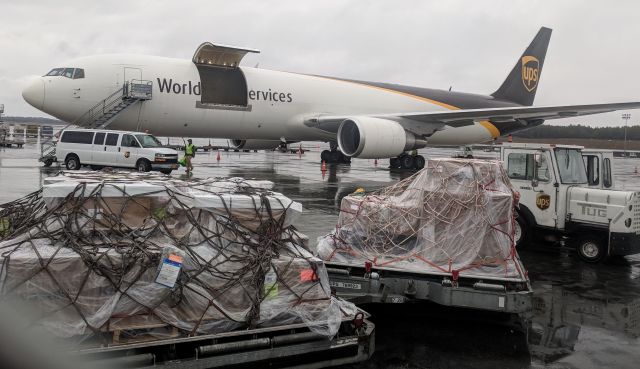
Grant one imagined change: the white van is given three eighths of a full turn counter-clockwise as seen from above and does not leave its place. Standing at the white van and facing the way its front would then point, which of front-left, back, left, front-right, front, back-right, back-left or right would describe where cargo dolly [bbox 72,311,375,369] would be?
back

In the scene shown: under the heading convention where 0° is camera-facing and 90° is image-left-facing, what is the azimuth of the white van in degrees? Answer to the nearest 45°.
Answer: approximately 315°

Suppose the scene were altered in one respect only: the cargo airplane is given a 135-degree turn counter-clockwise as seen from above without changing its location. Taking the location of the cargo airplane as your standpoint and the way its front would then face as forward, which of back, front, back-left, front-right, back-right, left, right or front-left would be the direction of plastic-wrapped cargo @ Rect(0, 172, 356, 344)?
right

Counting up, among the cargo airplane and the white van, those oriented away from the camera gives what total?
0

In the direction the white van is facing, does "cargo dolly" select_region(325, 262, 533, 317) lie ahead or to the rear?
ahead

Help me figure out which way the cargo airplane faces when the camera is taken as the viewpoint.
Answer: facing the viewer and to the left of the viewer

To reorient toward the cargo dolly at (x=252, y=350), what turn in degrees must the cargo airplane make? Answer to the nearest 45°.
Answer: approximately 45° to its left

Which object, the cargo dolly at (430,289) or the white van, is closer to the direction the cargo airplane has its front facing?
the white van

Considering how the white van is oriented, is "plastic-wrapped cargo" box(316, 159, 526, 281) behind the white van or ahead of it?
ahead

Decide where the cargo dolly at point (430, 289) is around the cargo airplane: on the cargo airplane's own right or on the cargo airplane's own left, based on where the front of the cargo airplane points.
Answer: on the cargo airplane's own left
